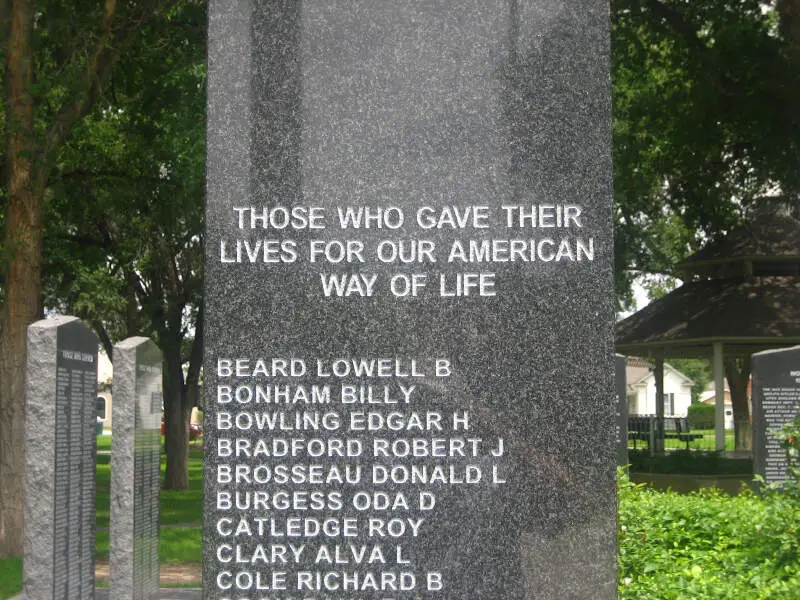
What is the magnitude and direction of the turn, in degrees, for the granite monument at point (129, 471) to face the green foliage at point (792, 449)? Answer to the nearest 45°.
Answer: approximately 45° to its left

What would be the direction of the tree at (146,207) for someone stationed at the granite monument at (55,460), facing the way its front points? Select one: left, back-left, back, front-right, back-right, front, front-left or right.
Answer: back-left

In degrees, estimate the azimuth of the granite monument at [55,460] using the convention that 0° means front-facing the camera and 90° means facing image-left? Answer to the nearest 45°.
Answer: approximately 315°

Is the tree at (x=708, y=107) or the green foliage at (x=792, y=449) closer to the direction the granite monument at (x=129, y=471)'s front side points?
the green foliage

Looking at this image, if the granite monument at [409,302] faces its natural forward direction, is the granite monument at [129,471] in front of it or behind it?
behind

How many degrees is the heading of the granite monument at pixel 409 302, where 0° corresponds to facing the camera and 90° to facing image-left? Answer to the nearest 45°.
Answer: approximately 0°

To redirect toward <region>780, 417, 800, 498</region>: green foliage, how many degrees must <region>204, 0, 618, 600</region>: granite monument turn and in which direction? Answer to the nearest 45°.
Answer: approximately 135° to its left

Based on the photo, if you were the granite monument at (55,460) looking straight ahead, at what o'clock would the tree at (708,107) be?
The tree is roughly at 9 o'clock from the granite monument.

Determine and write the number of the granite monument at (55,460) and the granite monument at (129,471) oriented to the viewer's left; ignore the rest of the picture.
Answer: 0

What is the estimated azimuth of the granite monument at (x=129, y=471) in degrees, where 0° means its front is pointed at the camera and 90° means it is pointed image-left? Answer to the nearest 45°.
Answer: approximately 315°

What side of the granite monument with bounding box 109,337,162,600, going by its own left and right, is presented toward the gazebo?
left
